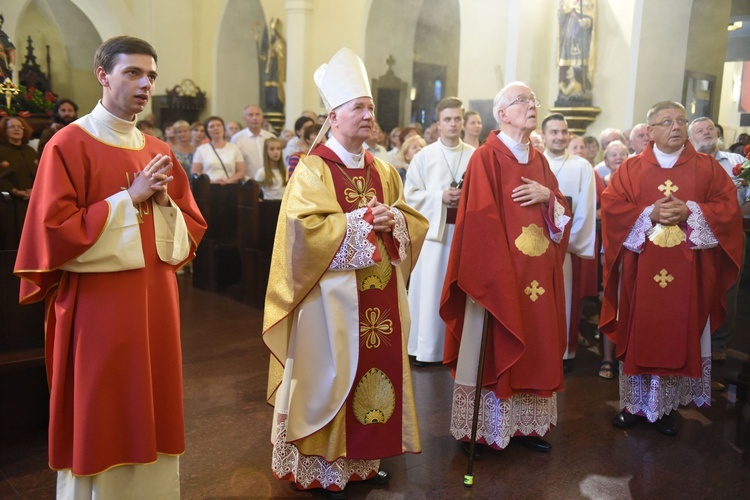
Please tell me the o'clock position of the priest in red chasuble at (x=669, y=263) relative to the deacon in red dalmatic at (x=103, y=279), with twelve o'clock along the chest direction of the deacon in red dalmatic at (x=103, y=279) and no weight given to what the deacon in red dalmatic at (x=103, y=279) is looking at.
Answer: the priest in red chasuble at (x=669, y=263) is roughly at 10 o'clock from the deacon in red dalmatic at (x=103, y=279).

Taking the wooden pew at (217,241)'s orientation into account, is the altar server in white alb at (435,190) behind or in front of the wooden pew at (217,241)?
in front

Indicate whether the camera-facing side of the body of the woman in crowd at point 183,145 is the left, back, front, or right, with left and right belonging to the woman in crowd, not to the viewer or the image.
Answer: front

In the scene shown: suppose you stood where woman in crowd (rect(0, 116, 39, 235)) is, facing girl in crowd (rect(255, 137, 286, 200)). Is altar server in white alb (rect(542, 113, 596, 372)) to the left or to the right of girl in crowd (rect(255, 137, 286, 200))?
right

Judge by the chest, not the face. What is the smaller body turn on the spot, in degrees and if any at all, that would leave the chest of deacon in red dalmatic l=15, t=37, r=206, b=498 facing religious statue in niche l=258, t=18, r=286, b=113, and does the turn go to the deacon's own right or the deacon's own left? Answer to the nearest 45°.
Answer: approximately 135° to the deacon's own left

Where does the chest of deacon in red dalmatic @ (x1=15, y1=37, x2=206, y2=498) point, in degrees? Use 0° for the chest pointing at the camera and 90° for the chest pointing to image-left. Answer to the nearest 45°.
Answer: approximately 315°

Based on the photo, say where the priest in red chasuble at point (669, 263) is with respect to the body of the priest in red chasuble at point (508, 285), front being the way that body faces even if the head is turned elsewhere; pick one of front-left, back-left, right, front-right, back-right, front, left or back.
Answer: left

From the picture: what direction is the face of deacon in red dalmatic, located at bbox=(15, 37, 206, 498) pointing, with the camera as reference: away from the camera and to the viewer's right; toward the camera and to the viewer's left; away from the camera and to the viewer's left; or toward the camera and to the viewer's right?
toward the camera and to the viewer's right

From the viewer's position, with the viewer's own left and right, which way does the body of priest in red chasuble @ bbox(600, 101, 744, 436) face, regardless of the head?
facing the viewer

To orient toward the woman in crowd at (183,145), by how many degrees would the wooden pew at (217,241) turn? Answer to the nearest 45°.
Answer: approximately 135° to its left
